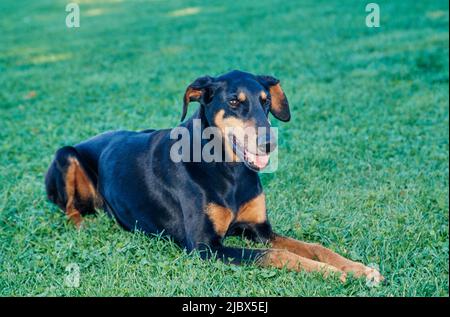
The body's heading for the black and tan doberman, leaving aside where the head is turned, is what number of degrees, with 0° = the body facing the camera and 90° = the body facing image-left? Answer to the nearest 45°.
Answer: approximately 315°
